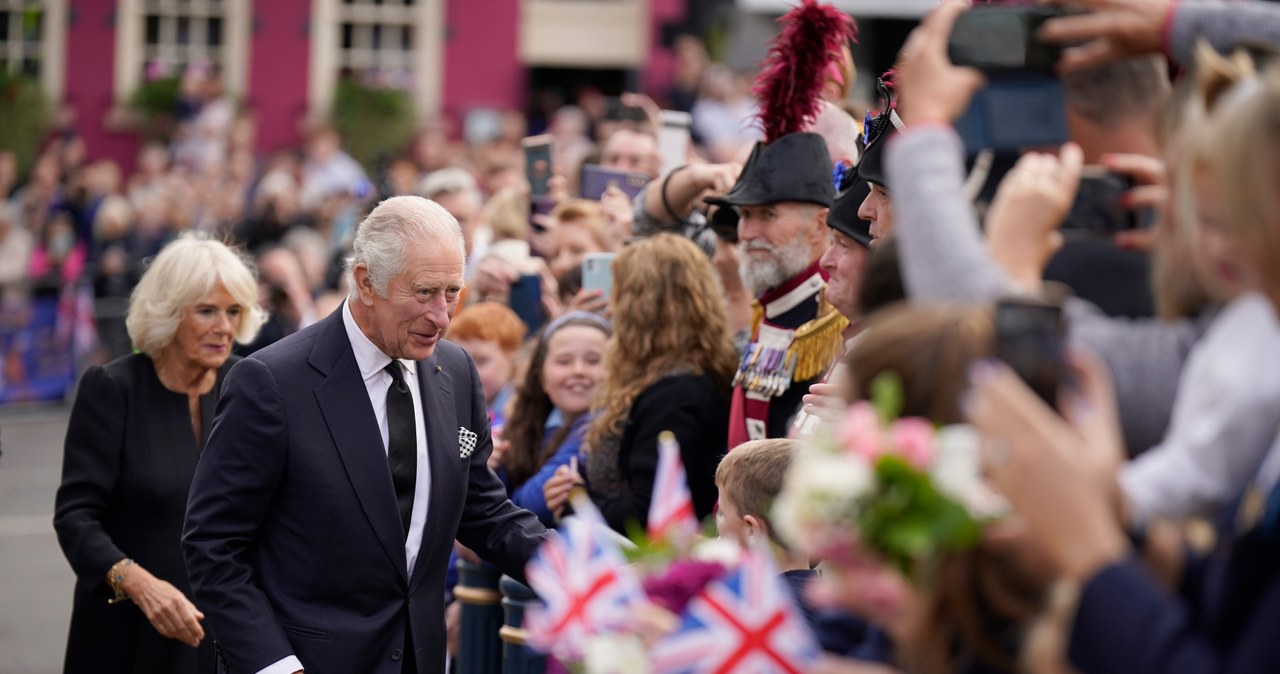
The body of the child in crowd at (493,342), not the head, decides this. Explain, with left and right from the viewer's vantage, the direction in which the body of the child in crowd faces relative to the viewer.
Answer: facing the viewer and to the left of the viewer

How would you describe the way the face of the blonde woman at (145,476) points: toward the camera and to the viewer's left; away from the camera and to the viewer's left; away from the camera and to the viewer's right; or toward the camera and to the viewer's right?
toward the camera and to the viewer's right

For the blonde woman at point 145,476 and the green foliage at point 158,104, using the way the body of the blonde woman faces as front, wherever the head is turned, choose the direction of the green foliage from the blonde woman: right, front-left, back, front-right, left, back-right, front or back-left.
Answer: back-left

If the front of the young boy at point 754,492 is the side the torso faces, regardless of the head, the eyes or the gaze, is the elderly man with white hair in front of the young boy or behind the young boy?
in front

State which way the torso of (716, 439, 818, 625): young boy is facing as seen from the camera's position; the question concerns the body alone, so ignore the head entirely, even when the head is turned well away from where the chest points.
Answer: to the viewer's left

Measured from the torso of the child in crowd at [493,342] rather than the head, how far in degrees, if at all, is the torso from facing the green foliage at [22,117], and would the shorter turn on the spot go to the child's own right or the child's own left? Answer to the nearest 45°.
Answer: approximately 135° to the child's own right

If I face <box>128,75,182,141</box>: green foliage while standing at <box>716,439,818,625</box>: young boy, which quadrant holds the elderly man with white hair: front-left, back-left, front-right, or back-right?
front-left

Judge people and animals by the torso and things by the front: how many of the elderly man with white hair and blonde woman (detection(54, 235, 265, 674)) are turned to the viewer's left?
0

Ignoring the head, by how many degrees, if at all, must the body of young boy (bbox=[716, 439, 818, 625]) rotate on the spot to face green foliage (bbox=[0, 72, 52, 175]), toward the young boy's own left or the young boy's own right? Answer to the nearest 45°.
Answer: approximately 45° to the young boy's own right

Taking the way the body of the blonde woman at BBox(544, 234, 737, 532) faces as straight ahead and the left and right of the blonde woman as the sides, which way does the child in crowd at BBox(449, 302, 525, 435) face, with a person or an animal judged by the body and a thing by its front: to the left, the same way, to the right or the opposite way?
to the left

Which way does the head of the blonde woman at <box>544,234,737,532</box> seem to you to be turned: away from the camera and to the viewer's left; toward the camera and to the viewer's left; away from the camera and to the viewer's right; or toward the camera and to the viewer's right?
away from the camera and to the viewer's left

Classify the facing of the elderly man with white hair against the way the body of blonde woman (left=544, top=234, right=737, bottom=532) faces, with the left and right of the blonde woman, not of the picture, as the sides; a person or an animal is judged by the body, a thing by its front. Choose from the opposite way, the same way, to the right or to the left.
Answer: the opposite way

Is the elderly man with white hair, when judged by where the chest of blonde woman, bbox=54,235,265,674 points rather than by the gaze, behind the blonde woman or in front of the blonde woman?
in front

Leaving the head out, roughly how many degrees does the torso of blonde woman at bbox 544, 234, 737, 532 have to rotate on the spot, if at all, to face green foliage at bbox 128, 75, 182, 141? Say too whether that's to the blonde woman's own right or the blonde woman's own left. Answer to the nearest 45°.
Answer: approximately 45° to the blonde woman's own right

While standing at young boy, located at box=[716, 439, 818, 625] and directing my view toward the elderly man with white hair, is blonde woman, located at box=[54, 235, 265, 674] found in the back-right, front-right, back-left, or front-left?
front-right
